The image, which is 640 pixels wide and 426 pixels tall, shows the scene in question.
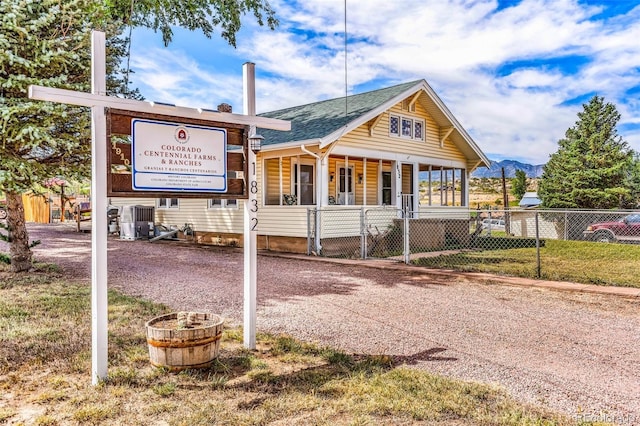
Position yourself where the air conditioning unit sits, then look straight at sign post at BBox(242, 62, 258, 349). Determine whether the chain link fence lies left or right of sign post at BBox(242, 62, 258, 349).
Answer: left

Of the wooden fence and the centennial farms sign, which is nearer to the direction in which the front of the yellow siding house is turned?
the centennial farms sign

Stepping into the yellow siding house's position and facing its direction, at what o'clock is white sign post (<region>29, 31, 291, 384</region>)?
The white sign post is roughly at 2 o'clock from the yellow siding house.

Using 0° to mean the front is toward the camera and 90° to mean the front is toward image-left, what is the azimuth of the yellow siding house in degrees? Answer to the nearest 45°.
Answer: approximately 315°

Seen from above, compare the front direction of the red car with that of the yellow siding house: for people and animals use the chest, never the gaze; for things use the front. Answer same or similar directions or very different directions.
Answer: very different directions

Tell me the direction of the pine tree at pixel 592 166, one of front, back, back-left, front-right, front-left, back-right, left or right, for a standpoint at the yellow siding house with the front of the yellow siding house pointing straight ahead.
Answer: left

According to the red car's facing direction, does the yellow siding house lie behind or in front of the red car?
in front

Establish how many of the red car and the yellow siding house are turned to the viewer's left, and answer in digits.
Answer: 1

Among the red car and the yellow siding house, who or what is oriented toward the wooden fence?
the red car

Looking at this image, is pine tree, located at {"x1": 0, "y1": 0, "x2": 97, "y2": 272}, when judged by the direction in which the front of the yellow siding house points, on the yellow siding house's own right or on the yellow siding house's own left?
on the yellow siding house's own right

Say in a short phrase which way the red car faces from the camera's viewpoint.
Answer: facing to the left of the viewer

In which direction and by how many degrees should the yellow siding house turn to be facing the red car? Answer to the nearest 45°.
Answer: approximately 45° to its left
